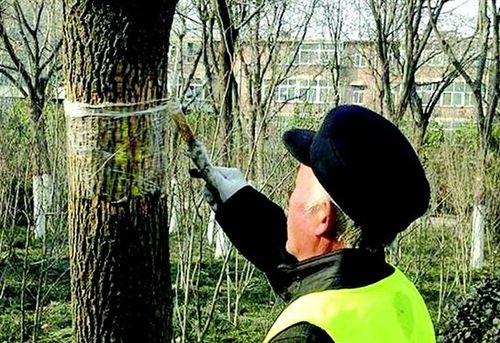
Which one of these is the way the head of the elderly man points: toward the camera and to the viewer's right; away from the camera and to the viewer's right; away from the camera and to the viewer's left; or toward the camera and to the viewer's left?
away from the camera and to the viewer's left

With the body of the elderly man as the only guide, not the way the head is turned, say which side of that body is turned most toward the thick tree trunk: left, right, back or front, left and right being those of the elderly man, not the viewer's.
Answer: front

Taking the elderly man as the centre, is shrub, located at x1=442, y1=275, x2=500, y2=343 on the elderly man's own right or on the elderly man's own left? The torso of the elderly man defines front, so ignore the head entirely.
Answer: on the elderly man's own right

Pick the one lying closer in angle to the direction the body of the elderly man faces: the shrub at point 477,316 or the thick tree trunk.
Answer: the thick tree trunk

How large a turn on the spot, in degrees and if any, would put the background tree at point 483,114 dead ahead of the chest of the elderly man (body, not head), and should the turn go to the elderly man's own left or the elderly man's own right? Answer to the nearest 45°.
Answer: approximately 45° to the elderly man's own right

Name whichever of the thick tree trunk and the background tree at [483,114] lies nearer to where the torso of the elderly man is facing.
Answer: the thick tree trunk

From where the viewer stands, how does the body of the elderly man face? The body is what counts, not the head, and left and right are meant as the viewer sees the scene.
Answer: facing away from the viewer and to the left of the viewer
